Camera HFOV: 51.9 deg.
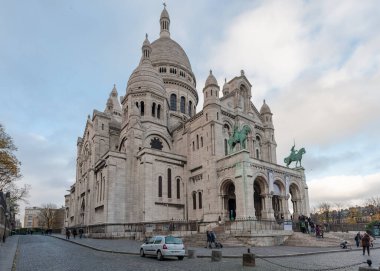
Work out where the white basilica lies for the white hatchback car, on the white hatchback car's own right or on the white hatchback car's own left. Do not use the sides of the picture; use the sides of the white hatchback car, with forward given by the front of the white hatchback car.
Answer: on the white hatchback car's own right

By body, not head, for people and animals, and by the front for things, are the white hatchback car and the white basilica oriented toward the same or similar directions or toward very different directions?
very different directions

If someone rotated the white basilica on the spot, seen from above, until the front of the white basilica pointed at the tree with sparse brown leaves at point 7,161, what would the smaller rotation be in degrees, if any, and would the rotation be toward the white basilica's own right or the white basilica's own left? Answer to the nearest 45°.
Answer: approximately 135° to the white basilica's own right

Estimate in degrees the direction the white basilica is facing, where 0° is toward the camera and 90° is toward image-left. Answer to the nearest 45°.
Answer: approximately 315°

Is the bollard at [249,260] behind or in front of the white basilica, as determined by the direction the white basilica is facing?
in front

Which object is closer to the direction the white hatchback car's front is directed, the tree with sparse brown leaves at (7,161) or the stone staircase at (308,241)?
the tree with sparse brown leaves

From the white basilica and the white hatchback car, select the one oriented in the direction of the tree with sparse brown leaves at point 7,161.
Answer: the white hatchback car

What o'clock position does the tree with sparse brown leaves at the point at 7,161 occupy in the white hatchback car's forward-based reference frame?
The tree with sparse brown leaves is roughly at 12 o'clock from the white hatchback car.

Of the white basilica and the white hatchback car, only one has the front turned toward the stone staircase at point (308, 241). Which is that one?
the white basilica

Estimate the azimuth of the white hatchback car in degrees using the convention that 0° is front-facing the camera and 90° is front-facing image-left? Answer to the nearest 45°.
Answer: approximately 135°

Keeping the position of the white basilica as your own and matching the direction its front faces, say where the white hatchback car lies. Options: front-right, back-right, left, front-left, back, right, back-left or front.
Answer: front-right

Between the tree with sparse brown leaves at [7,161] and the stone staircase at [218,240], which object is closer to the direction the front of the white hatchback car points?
the tree with sparse brown leaves

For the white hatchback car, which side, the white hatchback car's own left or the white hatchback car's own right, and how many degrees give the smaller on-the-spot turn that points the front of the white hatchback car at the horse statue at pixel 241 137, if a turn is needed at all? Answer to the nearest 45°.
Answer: approximately 90° to the white hatchback car's own right
